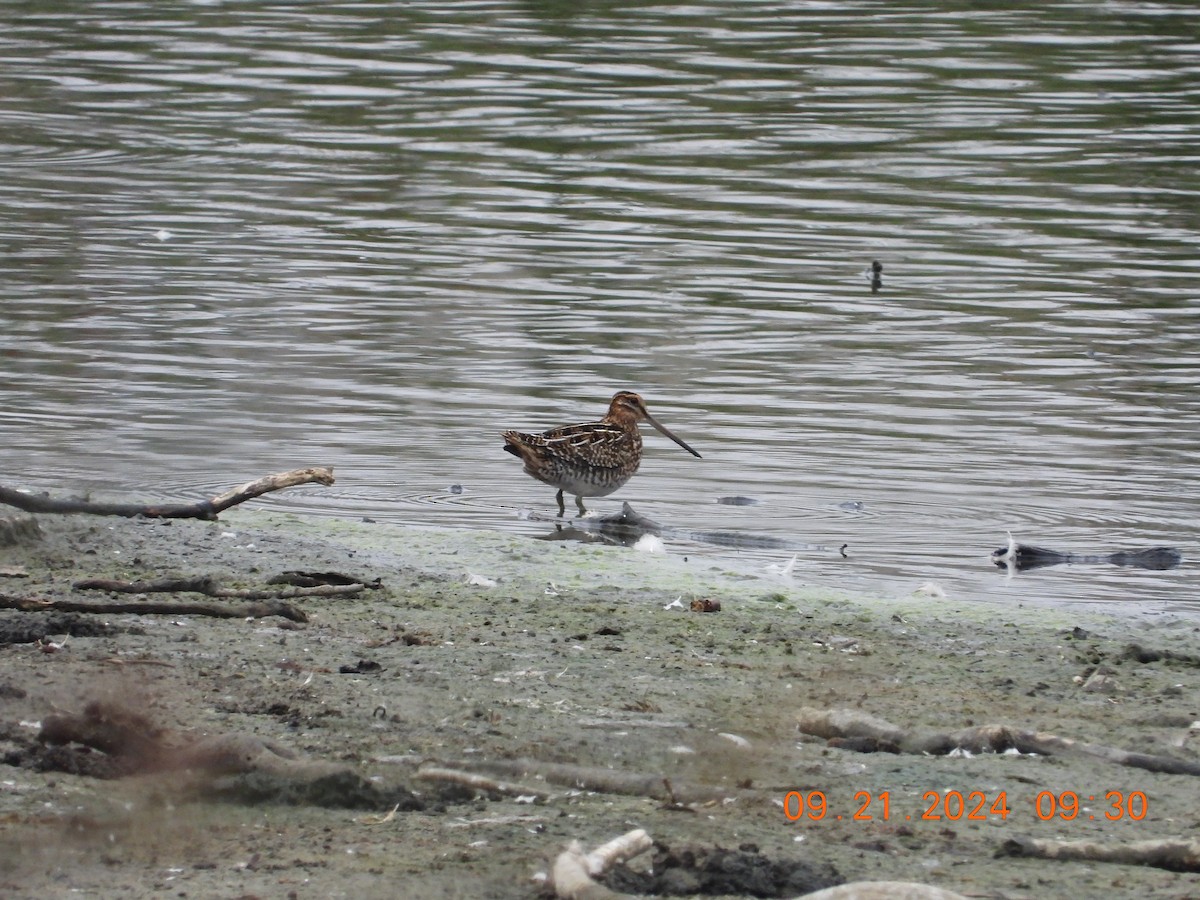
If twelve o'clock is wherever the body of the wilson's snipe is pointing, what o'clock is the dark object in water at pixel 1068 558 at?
The dark object in water is roughly at 1 o'clock from the wilson's snipe.

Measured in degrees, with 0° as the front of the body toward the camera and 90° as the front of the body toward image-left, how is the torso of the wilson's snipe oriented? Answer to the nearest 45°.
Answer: approximately 270°

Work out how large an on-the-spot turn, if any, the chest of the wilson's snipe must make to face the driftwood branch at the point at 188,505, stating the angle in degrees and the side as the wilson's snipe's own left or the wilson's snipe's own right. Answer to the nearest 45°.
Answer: approximately 135° to the wilson's snipe's own right

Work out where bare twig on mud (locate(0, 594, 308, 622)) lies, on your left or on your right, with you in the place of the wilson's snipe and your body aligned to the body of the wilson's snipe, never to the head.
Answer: on your right

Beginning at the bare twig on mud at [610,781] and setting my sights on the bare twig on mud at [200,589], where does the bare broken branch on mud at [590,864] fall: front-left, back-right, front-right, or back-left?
back-left

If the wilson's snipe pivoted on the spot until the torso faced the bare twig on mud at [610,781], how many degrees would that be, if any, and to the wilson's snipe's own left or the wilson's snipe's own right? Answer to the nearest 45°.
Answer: approximately 90° to the wilson's snipe's own right

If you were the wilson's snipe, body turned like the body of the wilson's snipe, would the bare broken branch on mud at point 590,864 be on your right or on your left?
on your right

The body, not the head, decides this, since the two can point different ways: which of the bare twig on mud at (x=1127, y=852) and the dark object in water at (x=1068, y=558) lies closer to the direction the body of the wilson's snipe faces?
the dark object in water

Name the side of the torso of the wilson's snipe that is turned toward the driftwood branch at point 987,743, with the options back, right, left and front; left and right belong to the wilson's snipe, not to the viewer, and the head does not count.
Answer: right

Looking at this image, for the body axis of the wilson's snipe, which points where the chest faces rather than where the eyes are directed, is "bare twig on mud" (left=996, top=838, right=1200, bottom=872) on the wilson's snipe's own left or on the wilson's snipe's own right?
on the wilson's snipe's own right

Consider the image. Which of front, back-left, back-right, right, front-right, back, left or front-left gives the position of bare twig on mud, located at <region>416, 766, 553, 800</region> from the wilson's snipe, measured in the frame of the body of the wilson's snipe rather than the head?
right

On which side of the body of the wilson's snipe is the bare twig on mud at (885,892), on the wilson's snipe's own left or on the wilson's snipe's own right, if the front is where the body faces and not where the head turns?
on the wilson's snipe's own right
